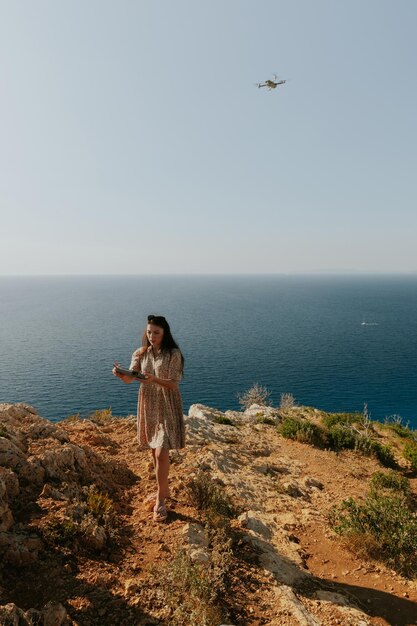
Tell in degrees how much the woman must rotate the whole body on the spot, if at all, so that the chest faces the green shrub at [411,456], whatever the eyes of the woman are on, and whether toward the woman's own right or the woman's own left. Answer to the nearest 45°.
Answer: approximately 135° to the woman's own left

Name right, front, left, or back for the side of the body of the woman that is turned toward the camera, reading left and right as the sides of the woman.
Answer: front

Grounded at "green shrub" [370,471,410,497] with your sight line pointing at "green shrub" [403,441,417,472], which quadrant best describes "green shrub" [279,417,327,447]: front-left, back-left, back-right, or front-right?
front-left
